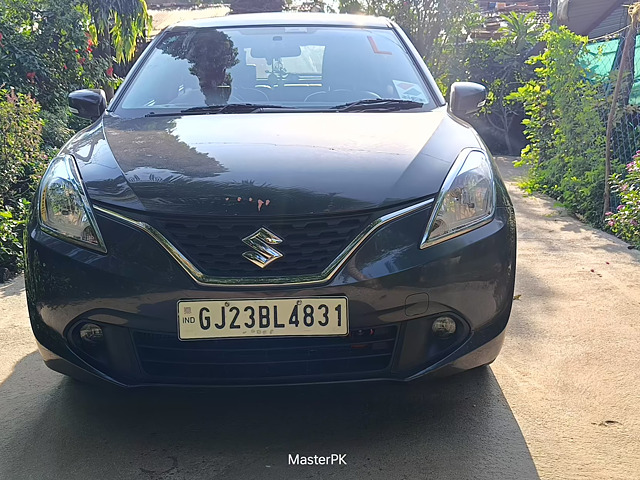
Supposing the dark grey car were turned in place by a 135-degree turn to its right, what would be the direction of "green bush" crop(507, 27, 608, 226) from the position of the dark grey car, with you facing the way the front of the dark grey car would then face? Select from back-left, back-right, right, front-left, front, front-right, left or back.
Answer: right

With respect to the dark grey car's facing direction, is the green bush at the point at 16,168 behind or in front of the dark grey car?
behind

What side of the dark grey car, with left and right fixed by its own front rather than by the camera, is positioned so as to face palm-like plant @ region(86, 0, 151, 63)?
back

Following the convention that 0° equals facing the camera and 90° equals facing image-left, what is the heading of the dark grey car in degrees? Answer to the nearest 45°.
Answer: approximately 0°

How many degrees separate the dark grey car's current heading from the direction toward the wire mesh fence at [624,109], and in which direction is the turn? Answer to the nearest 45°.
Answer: approximately 135° to its left

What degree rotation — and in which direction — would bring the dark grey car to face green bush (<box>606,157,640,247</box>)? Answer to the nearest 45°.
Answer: approximately 135° to its left

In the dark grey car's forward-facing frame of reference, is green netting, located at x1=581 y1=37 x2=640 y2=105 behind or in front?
behind
